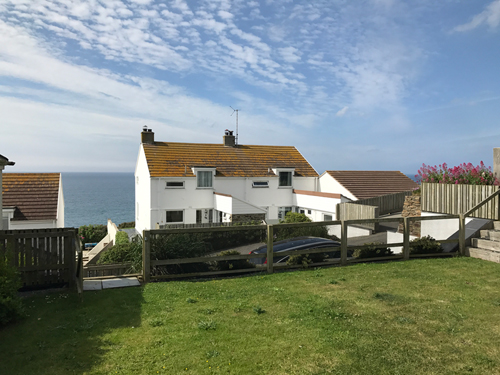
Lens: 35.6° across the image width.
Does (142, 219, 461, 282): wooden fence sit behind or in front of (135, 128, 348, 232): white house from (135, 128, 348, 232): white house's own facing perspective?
in front

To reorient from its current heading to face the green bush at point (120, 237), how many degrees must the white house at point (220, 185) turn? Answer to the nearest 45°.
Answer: approximately 45° to its right

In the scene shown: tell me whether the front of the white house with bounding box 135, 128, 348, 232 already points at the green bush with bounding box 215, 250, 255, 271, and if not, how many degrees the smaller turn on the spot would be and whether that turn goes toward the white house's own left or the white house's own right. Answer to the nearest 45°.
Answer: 0° — it already faces it

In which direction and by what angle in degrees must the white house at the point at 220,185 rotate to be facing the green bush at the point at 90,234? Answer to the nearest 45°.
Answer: approximately 135° to its right

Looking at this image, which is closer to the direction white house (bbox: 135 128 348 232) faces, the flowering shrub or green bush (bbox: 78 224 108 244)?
the flowering shrub

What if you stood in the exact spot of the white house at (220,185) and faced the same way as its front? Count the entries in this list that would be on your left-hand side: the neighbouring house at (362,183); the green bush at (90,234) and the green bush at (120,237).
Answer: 1

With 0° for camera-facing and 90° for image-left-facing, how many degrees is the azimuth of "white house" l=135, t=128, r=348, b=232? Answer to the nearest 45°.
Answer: approximately 0°

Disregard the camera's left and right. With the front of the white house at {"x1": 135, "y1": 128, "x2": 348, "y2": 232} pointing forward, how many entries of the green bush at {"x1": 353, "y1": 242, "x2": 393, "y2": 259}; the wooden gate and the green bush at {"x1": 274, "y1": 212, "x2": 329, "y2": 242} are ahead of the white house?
3

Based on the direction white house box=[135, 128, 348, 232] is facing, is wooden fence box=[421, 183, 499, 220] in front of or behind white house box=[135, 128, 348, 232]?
in front

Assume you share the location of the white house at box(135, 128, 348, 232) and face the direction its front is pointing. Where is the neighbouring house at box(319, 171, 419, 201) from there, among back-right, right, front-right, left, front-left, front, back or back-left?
left
